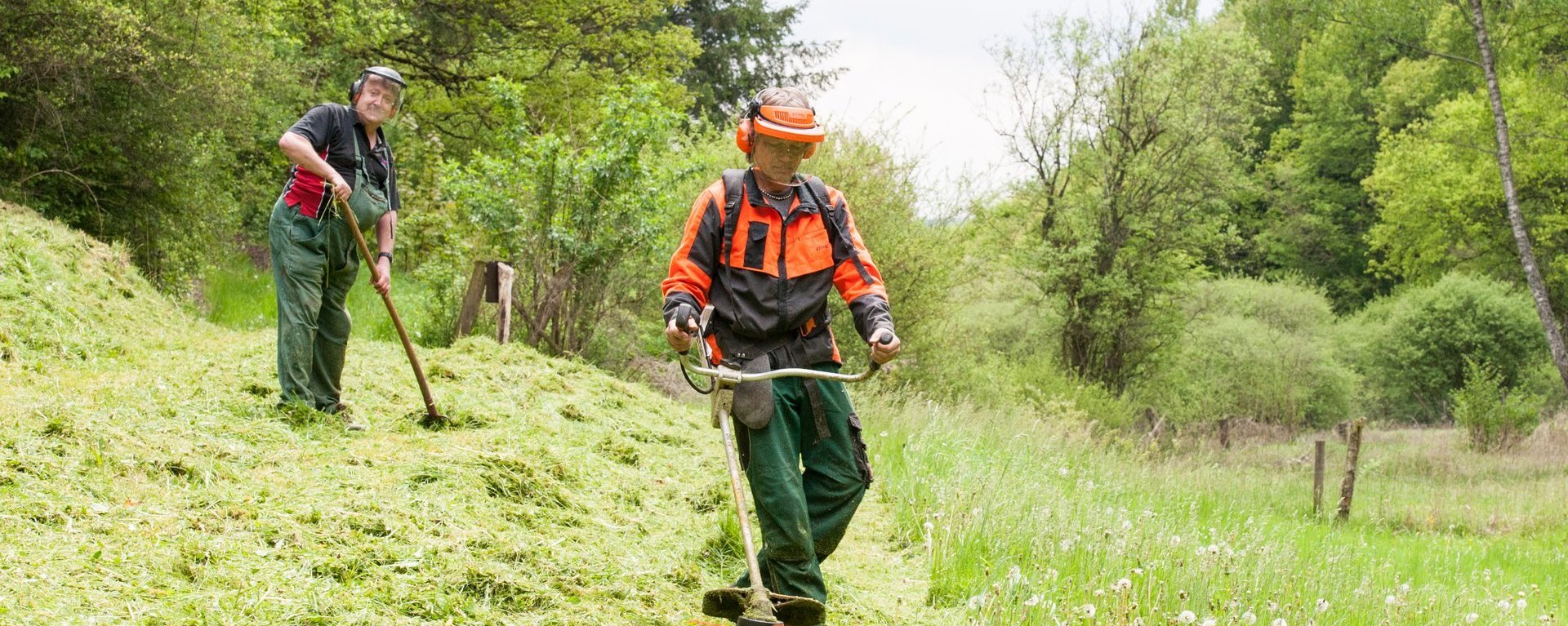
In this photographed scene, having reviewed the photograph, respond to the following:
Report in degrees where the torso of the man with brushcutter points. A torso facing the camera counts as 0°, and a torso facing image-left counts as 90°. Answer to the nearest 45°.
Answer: approximately 0°

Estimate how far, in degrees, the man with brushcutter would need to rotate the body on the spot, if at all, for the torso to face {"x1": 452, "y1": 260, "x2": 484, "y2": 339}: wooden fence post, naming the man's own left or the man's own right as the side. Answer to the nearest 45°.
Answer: approximately 180°

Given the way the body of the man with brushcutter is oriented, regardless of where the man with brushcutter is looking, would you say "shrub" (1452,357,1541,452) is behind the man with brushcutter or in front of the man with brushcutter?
behind

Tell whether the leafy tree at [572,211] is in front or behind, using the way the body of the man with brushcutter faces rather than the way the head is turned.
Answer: behind

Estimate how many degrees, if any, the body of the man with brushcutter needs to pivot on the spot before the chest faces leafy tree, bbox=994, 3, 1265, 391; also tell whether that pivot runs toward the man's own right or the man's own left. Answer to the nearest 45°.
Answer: approximately 180°

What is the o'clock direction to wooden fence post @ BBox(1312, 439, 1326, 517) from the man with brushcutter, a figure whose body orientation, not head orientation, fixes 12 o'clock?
The wooden fence post is roughly at 7 o'clock from the man with brushcutter.

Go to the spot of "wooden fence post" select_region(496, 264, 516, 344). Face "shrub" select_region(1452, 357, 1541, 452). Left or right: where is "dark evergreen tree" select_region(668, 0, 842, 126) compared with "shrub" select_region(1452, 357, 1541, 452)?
left

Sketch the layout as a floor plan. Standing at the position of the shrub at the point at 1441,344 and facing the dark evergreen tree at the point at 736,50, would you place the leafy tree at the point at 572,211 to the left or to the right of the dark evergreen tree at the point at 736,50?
left

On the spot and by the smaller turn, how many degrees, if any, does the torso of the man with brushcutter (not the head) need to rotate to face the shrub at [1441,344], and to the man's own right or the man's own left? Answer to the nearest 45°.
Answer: approximately 135° to the man's own left

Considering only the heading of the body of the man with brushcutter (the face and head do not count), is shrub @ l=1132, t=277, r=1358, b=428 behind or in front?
behind

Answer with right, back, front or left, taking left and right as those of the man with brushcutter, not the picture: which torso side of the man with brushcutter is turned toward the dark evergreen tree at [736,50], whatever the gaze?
back
